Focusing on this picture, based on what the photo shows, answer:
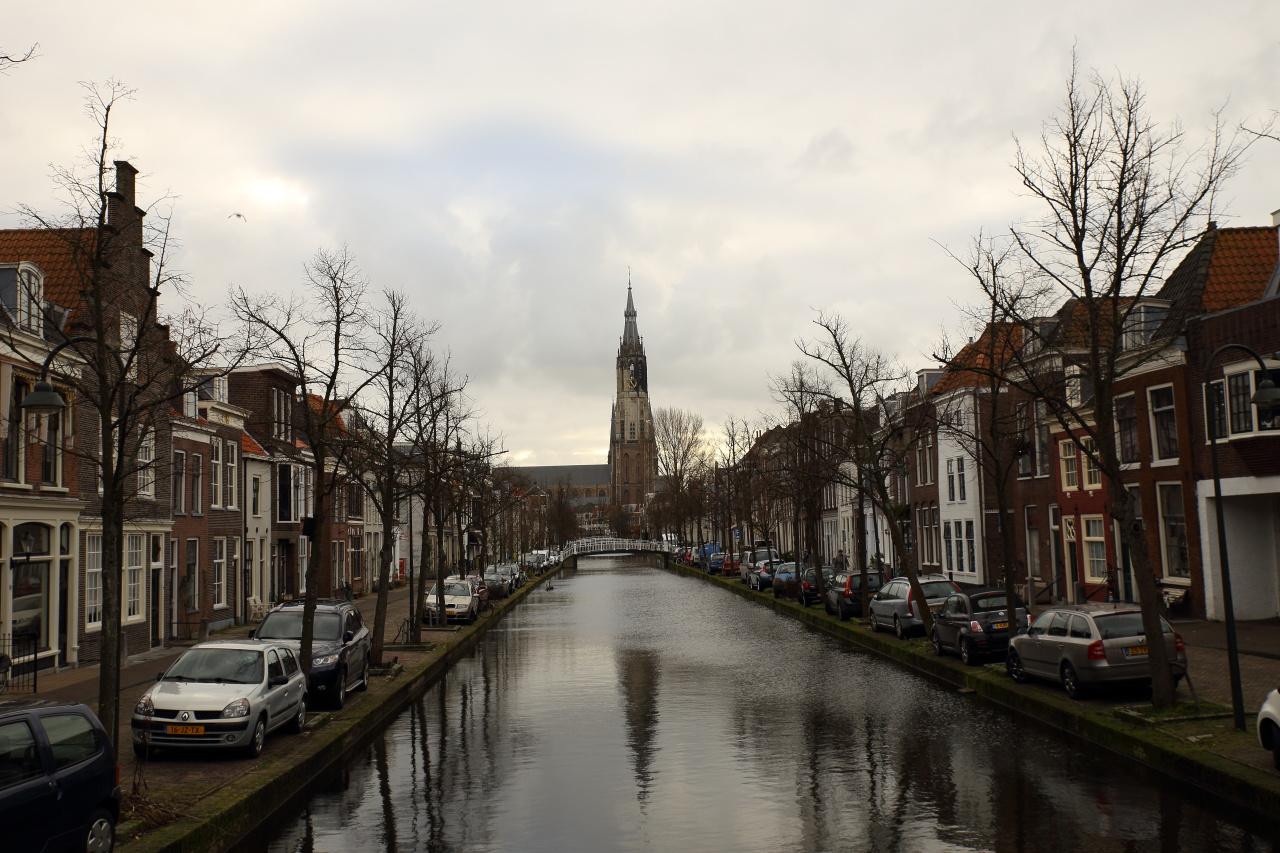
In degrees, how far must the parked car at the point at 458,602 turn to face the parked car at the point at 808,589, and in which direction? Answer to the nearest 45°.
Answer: approximately 135° to its left

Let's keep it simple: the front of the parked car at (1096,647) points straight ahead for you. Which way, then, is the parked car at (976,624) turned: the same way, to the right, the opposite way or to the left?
the same way

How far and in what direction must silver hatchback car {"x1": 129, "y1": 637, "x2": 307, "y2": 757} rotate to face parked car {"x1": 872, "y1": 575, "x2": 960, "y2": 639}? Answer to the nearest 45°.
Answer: approximately 180°

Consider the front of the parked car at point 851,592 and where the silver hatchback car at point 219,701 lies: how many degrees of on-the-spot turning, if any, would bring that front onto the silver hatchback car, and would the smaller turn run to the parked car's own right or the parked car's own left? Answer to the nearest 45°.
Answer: approximately 135° to the parked car's own left

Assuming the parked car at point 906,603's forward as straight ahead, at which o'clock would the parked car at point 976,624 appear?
the parked car at point 976,624 is roughly at 7 o'clock from the parked car at point 906,603.

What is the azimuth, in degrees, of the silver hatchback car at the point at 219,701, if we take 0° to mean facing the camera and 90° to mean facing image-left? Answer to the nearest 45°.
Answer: approximately 45°

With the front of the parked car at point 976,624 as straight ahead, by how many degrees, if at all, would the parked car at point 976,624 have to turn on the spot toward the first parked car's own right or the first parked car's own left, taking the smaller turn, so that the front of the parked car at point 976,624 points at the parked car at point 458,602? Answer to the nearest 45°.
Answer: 0° — it already faces it

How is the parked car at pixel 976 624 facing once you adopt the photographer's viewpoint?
facing away from the viewer and to the left of the viewer

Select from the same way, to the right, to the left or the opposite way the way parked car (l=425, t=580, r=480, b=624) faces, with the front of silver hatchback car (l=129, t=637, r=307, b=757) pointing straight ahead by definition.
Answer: the same way

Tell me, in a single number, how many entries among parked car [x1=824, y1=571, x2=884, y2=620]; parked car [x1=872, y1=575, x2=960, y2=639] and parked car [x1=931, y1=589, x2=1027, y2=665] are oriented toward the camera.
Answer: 0

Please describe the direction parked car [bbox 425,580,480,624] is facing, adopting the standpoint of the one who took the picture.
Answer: facing the viewer and to the left of the viewer

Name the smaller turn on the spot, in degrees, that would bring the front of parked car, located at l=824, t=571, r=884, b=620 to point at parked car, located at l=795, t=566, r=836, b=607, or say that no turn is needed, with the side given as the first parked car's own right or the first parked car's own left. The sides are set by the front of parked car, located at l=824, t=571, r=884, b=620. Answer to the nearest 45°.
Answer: approximately 45° to the first parked car's own right

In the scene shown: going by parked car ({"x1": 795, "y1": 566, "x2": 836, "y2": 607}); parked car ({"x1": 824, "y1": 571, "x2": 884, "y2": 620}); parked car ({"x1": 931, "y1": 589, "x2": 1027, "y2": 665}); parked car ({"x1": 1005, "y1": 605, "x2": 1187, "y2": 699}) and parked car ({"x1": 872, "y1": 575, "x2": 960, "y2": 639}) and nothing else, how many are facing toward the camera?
0

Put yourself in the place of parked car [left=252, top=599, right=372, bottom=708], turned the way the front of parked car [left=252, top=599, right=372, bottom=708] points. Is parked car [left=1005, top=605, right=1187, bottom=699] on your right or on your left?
on your left

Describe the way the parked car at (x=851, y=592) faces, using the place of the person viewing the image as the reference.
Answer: facing away from the viewer and to the left of the viewer

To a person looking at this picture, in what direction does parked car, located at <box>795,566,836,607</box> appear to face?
facing away from the viewer and to the left of the viewer

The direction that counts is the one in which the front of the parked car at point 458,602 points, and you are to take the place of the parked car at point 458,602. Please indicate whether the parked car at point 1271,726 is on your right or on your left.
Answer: on your left

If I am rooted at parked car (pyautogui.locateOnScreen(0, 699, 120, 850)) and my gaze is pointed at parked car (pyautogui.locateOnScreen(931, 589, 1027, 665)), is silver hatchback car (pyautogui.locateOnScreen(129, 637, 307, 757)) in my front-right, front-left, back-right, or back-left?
front-left
